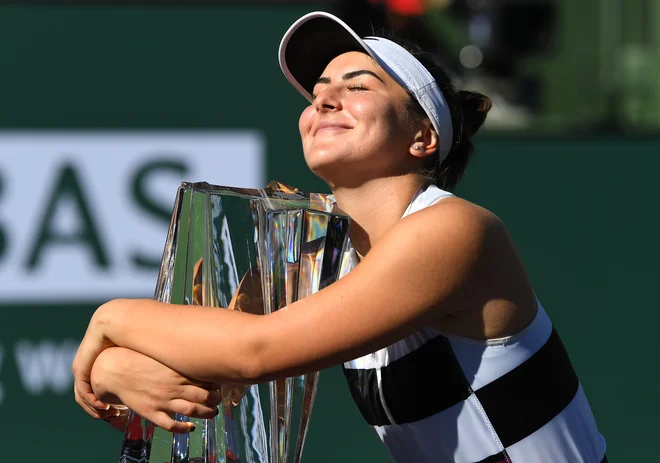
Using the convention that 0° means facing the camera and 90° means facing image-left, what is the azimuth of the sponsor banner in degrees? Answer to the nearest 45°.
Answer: approximately 0°

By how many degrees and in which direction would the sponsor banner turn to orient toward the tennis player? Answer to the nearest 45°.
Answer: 0° — it already faces them

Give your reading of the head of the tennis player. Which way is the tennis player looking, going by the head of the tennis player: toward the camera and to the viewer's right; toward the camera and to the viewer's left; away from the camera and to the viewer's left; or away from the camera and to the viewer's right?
toward the camera and to the viewer's left
